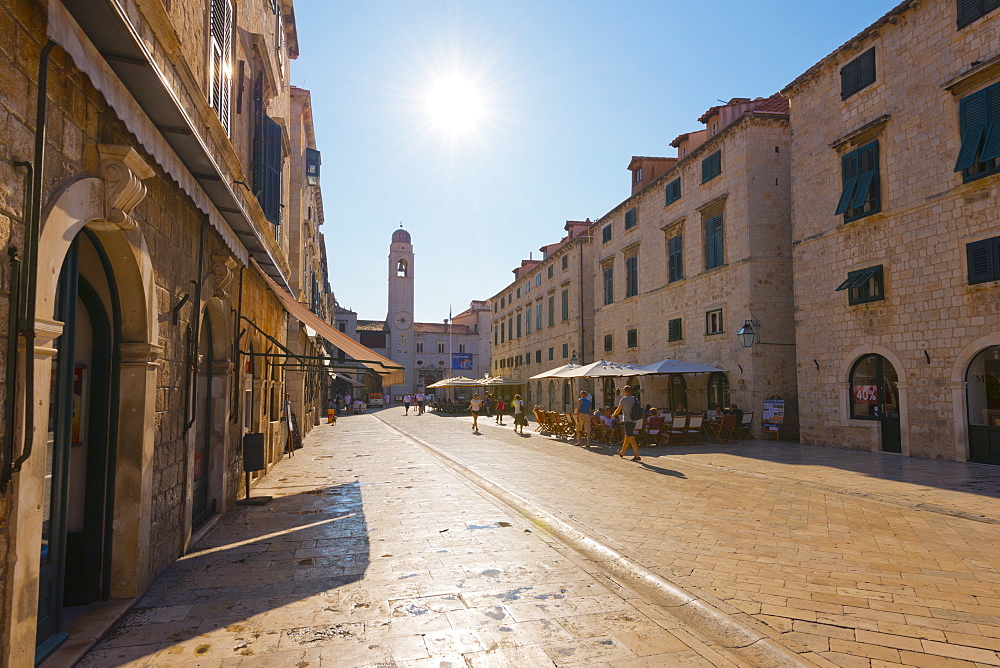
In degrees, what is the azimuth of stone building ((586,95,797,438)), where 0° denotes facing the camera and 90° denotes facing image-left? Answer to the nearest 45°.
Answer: approximately 45°

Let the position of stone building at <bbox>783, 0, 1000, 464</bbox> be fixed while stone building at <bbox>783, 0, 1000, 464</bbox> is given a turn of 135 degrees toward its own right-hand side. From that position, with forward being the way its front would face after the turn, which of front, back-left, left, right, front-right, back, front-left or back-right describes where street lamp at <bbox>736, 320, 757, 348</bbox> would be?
front-left

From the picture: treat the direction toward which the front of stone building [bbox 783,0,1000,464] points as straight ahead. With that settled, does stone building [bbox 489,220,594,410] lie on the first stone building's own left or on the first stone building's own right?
on the first stone building's own right

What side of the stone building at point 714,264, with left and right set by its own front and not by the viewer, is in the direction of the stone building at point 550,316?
right

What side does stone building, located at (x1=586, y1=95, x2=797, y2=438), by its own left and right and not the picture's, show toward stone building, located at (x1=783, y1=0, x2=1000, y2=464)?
left

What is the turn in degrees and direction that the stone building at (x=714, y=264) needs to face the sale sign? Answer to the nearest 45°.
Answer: approximately 90° to its left

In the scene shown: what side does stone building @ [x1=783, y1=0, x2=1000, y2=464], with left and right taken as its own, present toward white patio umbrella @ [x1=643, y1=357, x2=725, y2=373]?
right

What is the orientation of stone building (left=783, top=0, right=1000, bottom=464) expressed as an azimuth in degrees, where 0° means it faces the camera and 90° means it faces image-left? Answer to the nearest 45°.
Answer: approximately 45°
